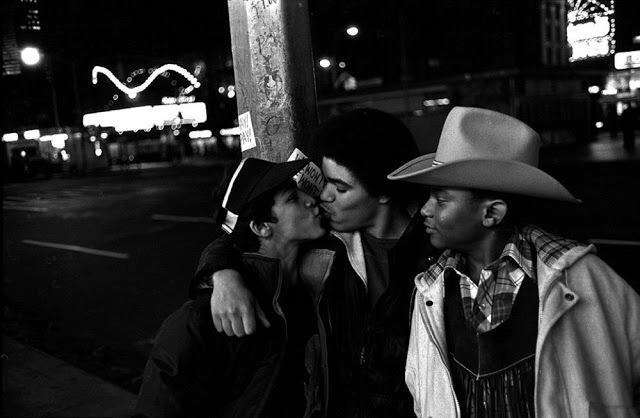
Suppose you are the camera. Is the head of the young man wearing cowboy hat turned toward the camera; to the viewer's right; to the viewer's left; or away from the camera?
to the viewer's left

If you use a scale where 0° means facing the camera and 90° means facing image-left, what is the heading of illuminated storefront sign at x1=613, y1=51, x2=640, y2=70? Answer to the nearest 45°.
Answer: approximately 0°

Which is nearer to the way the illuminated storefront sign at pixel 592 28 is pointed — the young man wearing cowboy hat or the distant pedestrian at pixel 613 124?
the young man wearing cowboy hat

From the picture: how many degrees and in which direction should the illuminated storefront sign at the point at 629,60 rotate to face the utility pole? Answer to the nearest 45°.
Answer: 0° — it already faces it

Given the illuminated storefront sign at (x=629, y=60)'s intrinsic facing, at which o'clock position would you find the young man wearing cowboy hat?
The young man wearing cowboy hat is roughly at 12 o'clock from the illuminated storefront sign.

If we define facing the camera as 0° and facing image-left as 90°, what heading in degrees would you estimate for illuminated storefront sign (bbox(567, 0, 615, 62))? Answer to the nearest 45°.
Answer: approximately 45°

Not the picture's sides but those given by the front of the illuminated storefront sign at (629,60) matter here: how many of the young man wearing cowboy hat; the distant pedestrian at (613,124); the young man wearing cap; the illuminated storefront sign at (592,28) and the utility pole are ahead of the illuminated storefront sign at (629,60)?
3

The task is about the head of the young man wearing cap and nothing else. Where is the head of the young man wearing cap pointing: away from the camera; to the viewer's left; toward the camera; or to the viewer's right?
to the viewer's right
